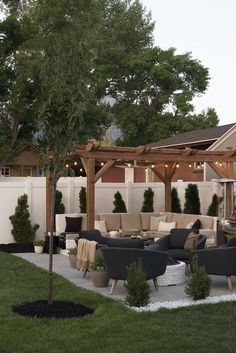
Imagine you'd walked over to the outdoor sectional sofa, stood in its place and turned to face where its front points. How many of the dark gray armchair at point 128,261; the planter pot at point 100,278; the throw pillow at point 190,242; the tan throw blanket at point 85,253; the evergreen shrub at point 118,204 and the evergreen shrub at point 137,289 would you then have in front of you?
5

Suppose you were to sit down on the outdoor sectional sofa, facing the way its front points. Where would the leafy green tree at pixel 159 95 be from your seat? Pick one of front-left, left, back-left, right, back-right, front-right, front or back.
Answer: back

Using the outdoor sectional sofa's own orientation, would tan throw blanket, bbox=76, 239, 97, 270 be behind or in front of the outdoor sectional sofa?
in front

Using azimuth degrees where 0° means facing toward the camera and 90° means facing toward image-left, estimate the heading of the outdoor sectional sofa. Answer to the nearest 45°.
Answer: approximately 0°

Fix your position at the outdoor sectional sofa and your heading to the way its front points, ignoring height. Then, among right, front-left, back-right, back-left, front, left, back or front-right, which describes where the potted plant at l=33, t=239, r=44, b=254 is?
front-right

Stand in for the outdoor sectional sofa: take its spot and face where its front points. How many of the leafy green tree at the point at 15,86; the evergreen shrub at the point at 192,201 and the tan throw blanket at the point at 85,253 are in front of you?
1

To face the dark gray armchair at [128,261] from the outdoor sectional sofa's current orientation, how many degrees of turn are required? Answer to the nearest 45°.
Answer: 0° — it already faces it

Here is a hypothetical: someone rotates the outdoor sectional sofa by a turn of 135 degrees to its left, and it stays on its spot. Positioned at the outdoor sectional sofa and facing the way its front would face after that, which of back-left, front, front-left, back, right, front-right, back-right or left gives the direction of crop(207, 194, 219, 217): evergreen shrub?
front

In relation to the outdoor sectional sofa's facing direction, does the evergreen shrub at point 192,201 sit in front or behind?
behind

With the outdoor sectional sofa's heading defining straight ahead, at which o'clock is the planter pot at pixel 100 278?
The planter pot is roughly at 12 o'clock from the outdoor sectional sofa.

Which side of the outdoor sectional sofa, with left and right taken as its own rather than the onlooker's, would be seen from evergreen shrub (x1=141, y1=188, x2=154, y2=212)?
back

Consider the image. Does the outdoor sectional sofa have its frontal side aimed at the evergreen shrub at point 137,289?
yes
